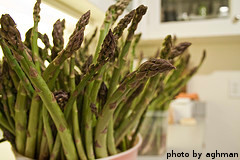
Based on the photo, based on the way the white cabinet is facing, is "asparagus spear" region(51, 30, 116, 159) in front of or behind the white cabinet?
in front

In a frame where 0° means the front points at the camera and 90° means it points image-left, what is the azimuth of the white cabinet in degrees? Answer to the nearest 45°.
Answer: approximately 0°

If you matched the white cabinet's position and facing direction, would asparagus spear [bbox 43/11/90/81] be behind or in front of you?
in front

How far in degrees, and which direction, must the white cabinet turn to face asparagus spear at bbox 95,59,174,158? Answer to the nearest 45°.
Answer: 0° — it already faces it

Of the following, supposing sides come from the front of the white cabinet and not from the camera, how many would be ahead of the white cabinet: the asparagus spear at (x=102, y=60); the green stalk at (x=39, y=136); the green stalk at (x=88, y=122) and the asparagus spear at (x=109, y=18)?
4

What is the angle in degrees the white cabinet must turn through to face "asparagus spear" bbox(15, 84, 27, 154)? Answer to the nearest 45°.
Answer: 0° — it already faces it

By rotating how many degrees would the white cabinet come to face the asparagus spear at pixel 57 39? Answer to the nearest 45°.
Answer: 0° — it already faces it

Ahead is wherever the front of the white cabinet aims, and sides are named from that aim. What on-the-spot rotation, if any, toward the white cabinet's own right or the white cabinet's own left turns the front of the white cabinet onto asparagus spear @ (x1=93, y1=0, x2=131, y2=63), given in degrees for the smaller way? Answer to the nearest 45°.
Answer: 0° — it already faces it
